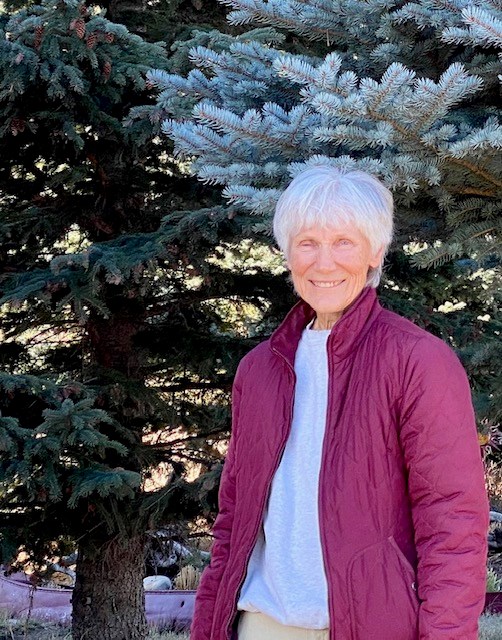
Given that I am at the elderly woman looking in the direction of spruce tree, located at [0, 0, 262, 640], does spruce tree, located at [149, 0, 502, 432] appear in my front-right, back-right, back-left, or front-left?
front-right

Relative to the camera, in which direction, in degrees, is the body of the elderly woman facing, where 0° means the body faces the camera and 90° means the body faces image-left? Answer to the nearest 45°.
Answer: approximately 45°

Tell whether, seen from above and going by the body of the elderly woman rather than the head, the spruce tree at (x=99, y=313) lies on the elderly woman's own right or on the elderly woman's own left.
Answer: on the elderly woman's own right
